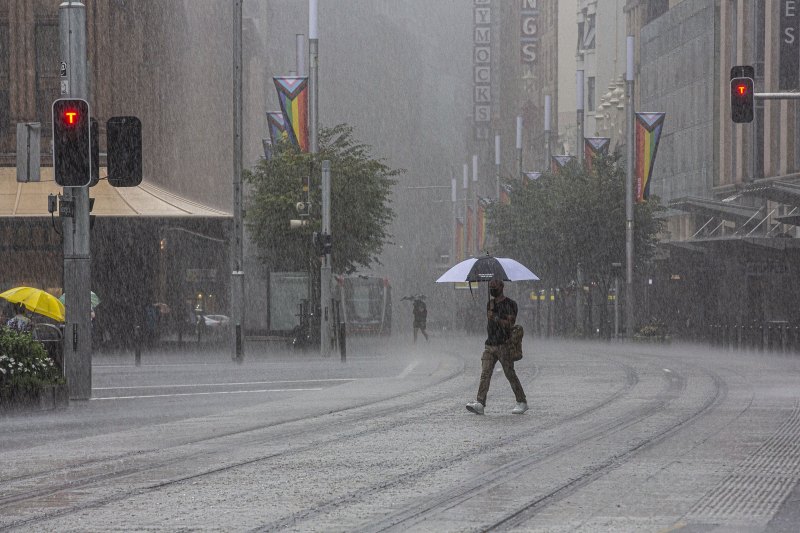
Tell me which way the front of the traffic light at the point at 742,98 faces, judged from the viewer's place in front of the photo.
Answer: facing the viewer

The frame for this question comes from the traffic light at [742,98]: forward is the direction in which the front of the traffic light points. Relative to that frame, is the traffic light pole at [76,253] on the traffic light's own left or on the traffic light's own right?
on the traffic light's own right

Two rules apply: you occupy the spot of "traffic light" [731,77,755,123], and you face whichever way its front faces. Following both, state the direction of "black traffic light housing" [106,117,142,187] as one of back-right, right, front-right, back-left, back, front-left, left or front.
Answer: front-right

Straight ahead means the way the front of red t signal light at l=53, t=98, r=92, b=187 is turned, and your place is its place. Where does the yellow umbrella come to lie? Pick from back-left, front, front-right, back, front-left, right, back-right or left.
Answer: back

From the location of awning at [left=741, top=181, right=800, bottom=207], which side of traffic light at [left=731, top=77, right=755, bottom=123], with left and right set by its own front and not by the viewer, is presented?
back

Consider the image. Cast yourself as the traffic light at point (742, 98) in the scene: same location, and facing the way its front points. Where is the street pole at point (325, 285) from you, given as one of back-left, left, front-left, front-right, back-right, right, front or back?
back-right

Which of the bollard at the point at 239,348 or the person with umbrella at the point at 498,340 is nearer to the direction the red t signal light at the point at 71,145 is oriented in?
the person with umbrella

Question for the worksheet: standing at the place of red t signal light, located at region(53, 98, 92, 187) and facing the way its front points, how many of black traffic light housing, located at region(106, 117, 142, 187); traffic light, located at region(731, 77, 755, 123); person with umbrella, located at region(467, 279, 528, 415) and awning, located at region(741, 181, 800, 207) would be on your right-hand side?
0

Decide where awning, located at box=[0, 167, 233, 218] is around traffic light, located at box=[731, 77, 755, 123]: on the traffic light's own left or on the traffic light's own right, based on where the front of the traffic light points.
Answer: on the traffic light's own right

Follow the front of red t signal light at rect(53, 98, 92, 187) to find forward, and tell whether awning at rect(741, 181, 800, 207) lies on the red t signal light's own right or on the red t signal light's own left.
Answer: on the red t signal light's own left

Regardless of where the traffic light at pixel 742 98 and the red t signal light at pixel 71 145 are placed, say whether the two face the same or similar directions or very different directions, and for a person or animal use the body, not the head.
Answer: same or similar directions

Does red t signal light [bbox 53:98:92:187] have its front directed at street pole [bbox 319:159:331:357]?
no

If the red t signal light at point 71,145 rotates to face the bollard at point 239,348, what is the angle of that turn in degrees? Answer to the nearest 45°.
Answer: approximately 180°

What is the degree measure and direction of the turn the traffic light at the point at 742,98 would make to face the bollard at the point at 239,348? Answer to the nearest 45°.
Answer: approximately 135° to its right

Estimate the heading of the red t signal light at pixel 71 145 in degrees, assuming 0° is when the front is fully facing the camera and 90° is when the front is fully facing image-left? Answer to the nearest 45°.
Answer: approximately 0°

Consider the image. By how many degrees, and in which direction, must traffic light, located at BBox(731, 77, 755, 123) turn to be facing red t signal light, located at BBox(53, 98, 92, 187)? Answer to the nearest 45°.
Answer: approximately 45° to its right
